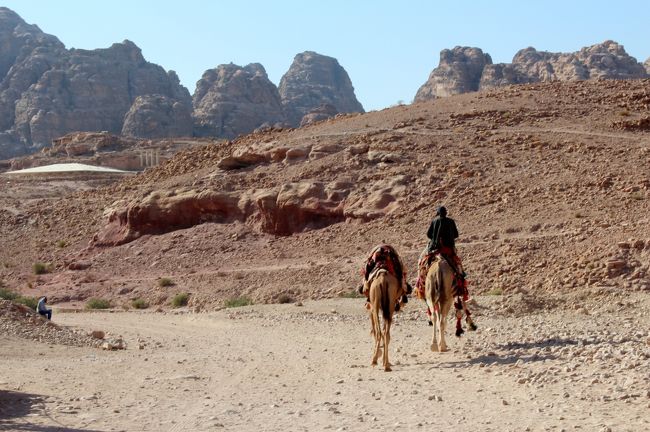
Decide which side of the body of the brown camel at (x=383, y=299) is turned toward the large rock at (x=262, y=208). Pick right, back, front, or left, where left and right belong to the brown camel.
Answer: front

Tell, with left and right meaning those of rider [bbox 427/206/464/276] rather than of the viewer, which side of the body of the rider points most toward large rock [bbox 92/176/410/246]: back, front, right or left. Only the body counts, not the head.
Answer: front

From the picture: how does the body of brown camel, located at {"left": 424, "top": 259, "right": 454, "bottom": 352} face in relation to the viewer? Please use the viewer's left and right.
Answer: facing away from the viewer

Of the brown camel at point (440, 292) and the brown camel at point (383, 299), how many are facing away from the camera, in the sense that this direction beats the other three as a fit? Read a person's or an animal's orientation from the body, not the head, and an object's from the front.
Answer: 2

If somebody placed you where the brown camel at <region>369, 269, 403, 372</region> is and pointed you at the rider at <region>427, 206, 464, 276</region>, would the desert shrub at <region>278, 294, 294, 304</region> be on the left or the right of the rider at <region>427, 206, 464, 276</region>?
left

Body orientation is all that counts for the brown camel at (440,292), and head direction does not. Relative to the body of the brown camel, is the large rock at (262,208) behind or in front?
in front

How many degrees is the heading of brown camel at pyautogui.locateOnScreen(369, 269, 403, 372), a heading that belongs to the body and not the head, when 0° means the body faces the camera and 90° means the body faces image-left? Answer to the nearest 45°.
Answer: approximately 180°

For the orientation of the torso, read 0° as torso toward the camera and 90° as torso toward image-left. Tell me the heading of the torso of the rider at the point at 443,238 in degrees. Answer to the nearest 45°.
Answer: approximately 180°

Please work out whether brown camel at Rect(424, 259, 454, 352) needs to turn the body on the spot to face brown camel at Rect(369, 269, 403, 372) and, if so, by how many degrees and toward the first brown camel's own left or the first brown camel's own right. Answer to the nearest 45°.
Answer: approximately 135° to the first brown camel's own left

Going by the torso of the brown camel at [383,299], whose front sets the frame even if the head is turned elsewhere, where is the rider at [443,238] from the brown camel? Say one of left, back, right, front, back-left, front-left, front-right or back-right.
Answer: front-right

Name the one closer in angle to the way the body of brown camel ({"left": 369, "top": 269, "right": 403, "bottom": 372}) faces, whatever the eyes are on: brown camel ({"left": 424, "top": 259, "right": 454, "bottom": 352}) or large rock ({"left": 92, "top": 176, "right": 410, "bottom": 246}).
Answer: the large rock
